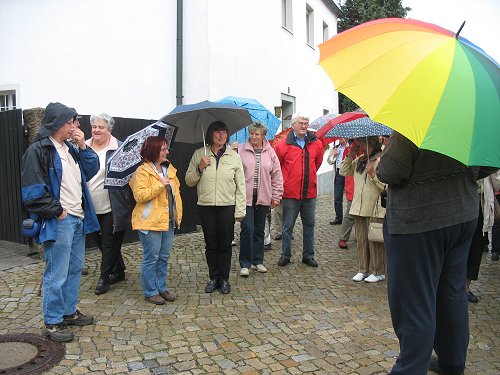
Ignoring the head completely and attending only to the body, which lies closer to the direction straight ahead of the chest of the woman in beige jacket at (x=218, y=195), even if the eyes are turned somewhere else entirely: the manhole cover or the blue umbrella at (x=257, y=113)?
the manhole cover

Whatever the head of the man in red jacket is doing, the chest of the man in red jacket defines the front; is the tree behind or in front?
behind

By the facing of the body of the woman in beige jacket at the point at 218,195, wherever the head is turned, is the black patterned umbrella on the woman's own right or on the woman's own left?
on the woman's own right

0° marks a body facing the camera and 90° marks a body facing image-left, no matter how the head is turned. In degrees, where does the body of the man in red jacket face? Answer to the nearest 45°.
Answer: approximately 0°

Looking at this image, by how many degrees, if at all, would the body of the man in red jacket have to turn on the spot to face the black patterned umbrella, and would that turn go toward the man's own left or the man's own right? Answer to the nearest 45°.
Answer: approximately 45° to the man's own right

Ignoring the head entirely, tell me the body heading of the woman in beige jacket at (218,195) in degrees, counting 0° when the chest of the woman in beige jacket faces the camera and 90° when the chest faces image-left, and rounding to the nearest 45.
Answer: approximately 0°

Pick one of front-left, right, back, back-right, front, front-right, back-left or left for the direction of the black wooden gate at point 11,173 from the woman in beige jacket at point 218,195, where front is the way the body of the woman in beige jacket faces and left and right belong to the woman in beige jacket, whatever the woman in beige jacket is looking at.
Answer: back-right

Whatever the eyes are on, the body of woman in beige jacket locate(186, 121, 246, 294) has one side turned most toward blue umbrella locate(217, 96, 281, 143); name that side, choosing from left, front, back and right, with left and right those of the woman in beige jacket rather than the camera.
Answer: back

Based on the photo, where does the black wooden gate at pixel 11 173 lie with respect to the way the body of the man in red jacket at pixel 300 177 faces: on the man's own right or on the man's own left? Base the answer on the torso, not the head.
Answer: on the man's own right

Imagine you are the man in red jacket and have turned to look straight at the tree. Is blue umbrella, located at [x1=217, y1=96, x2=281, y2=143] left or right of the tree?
left

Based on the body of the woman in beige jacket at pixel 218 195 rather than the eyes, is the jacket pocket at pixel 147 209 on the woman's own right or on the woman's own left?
on the woman's own right

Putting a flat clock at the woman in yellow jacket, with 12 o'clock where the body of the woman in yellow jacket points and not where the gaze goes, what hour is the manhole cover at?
The manhole cover is roughly at 3 o'clock from the woman in yellow jacket.

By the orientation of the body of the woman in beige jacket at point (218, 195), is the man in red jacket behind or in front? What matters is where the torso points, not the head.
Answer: behind

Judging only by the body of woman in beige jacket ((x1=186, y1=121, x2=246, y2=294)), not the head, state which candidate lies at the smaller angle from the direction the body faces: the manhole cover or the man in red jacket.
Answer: the manhole cover
